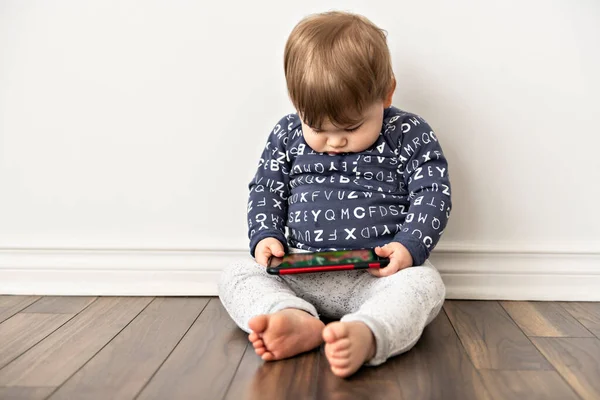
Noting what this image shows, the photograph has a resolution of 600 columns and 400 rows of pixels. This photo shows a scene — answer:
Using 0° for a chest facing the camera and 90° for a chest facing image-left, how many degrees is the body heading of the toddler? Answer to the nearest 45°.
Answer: approximately 0°
